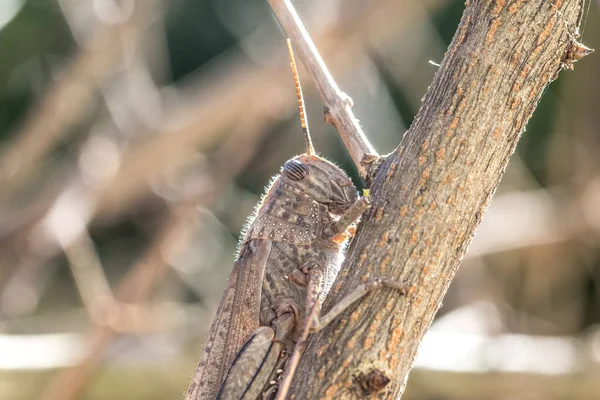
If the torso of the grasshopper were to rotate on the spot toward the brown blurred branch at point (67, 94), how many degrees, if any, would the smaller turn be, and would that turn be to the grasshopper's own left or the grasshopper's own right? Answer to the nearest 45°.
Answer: approximately 135° to the grasshopper's own left

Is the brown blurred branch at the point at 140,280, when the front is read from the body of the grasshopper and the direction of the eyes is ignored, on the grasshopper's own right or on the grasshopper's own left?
on the grasshopper's own left

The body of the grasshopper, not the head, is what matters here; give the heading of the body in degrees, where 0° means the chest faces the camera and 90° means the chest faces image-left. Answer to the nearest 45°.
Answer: approximately 270°
